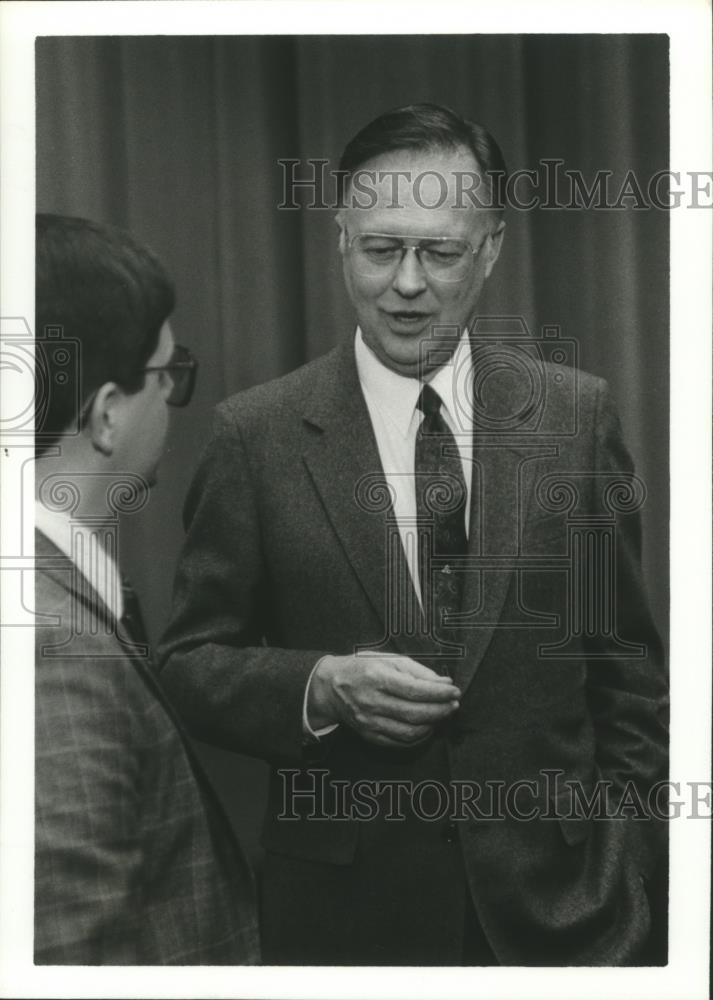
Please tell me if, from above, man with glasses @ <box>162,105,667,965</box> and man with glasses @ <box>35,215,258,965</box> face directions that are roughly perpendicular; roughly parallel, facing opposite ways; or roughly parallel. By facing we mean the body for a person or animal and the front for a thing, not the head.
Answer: roughly perpendicular

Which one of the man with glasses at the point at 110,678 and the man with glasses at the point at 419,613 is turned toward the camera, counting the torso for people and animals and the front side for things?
the man with glasses at the point at 419,613

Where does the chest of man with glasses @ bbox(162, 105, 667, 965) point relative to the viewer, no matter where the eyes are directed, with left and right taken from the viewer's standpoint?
facing the viewer

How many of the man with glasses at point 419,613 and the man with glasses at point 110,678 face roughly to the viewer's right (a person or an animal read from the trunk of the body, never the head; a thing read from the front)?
1

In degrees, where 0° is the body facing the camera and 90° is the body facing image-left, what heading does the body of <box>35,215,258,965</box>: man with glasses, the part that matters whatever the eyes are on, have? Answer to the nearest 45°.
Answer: approximately 270°

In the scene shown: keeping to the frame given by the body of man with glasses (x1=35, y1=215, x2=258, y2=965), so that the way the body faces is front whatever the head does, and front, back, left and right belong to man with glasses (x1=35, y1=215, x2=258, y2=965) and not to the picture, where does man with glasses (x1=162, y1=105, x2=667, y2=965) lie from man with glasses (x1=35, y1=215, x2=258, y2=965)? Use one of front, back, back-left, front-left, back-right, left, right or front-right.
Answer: front

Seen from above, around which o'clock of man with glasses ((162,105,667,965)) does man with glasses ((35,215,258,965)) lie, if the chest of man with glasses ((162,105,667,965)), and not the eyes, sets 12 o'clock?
man with glasses ((35,215,258,965)) is roughly at 1 o'clock from man with glasses ((162,105,667,965)).
